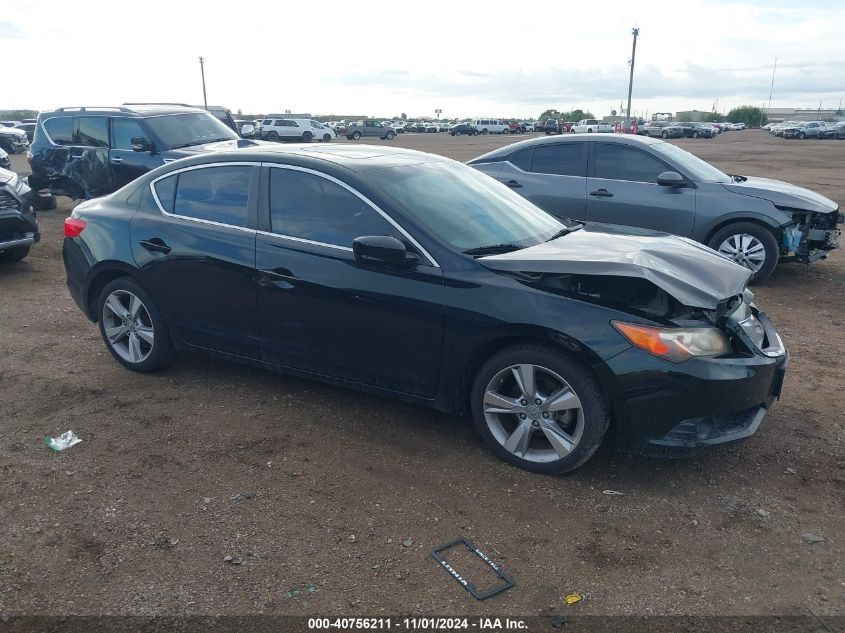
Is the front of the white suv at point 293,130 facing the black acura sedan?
no

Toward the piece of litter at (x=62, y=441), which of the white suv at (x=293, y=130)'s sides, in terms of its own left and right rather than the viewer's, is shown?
right

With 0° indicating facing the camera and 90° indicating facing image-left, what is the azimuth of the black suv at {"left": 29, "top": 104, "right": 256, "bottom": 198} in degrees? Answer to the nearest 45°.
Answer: approximately 315°

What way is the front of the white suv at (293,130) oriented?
to the viewer's right

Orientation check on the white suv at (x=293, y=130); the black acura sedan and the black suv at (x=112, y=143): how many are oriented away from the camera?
0

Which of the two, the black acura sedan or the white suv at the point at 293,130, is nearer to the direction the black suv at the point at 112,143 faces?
the black acura sedan

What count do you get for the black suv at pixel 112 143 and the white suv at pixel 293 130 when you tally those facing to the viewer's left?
0

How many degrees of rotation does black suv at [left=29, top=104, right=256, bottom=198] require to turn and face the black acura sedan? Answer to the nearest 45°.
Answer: approximately 45° to its right

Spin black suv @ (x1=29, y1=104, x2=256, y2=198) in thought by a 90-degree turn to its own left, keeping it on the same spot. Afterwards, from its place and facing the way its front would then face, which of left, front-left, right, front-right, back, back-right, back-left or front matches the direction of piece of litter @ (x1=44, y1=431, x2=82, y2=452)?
back-right

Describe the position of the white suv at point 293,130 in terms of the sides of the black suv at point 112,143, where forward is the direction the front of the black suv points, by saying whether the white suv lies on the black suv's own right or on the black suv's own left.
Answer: on the black suv's own left

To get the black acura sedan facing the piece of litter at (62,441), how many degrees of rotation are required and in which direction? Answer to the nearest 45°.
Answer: approximately 135° to its right

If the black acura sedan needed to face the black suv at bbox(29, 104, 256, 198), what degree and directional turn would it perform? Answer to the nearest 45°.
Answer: approximately 180°

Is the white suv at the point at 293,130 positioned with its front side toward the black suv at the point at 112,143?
no

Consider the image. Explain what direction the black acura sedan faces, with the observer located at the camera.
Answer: facing the viewer and to the right of the viewer

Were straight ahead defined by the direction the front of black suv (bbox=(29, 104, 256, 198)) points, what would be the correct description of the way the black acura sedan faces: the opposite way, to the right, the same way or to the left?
the same way

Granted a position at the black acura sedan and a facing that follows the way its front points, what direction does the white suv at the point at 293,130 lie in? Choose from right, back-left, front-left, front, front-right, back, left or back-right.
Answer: back-left
